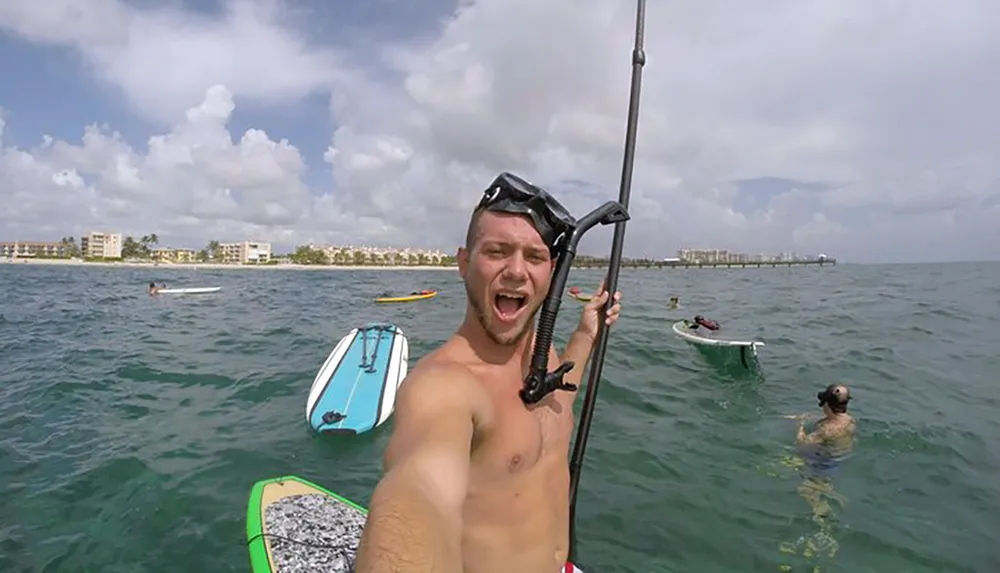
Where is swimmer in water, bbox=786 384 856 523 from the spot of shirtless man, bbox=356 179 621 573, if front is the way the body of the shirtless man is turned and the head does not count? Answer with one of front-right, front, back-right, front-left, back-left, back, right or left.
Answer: left

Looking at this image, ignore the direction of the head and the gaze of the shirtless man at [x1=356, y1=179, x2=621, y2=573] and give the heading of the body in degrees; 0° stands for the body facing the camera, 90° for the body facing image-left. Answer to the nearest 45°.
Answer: approximately 315°

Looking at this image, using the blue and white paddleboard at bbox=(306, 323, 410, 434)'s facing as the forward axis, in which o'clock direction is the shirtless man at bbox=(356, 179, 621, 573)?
The shirtless man is roughly at 6 o'clock from the blue and white paddleboard.

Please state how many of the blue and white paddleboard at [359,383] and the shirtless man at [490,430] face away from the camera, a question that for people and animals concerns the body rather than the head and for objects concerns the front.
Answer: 1

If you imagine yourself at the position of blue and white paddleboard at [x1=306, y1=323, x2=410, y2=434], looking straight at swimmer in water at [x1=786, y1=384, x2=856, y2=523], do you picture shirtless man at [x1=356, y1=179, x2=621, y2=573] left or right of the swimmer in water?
right

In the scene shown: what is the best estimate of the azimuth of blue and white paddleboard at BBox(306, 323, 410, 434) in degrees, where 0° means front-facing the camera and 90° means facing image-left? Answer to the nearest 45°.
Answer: approximately 180°

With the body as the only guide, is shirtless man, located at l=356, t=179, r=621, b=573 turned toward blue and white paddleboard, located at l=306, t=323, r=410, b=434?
no

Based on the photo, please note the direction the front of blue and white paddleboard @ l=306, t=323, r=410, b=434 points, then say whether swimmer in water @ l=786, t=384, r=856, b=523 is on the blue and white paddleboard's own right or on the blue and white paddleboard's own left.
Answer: on the blue and white paddleboard's own right

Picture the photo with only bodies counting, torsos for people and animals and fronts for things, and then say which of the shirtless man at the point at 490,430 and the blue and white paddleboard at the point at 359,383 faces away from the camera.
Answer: the blue and white paddleboard
